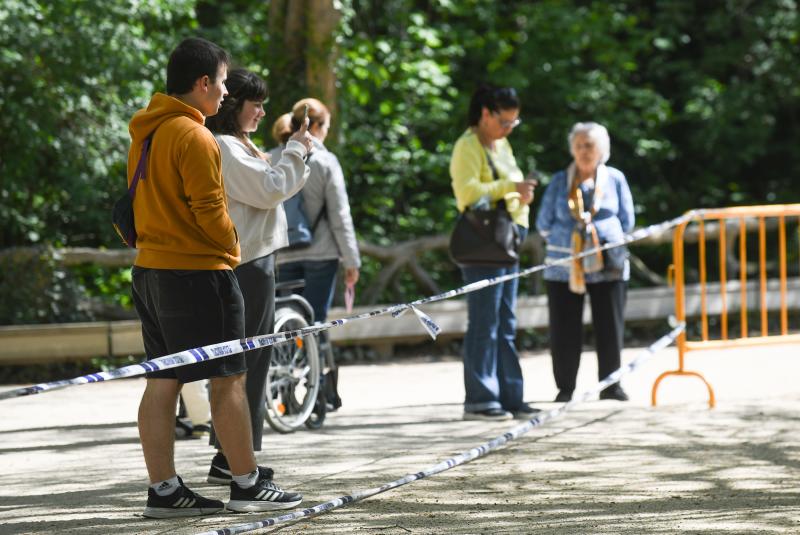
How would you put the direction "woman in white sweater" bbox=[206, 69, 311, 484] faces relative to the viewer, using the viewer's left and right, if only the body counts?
facing to the right of the viewer

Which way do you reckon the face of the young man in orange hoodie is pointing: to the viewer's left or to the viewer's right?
to the viewer's right

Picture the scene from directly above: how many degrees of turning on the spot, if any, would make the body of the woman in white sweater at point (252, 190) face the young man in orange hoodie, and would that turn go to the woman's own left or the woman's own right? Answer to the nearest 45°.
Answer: approximately 90° to the woman's own right

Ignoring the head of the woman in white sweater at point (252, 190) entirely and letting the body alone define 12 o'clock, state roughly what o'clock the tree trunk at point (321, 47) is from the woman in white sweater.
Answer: The tree trunk is roughly at 9 o'clock from the woman in white sweater.

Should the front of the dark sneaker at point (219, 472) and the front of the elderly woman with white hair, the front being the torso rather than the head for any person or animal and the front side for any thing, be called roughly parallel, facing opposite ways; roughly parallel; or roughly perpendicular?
roughly perpendicular

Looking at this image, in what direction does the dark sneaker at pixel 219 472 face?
to the viewer's right

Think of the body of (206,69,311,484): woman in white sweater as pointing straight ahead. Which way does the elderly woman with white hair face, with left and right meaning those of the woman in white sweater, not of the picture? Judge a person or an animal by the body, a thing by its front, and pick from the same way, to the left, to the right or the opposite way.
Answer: to the right

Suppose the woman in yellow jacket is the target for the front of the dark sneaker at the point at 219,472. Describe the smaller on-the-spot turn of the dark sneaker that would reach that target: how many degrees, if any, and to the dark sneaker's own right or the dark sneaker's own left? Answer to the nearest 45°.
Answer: approximately 45° to the dark sneaker's own left
